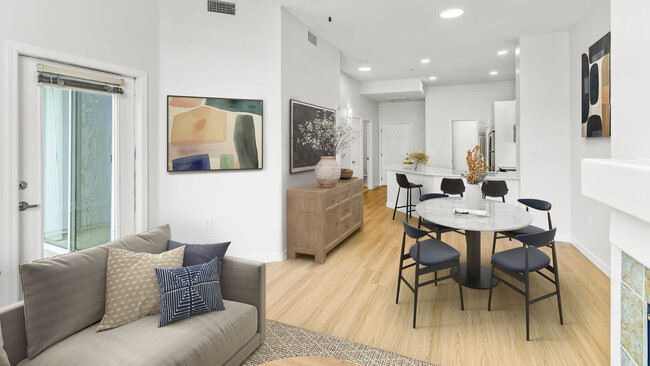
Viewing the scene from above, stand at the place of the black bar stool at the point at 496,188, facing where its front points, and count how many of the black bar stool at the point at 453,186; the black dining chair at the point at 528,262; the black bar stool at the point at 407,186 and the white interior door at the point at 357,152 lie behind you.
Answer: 1

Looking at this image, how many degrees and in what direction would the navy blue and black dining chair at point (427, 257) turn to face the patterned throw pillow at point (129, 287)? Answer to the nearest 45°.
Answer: approximately 180°

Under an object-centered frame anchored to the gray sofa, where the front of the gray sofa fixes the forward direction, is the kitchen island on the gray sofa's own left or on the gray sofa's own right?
on the gray sofa's own left

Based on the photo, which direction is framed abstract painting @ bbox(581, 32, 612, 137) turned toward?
to the viewer's left

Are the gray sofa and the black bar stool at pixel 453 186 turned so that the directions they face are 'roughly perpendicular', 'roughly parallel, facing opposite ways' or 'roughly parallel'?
roughly perpendicular

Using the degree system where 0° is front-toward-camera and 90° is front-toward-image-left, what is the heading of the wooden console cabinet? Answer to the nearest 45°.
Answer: approximately 315°

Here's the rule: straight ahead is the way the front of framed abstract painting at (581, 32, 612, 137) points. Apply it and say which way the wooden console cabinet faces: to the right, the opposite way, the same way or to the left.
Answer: the opposite way

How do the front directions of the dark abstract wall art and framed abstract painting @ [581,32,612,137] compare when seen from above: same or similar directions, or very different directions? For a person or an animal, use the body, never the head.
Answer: very different directions
